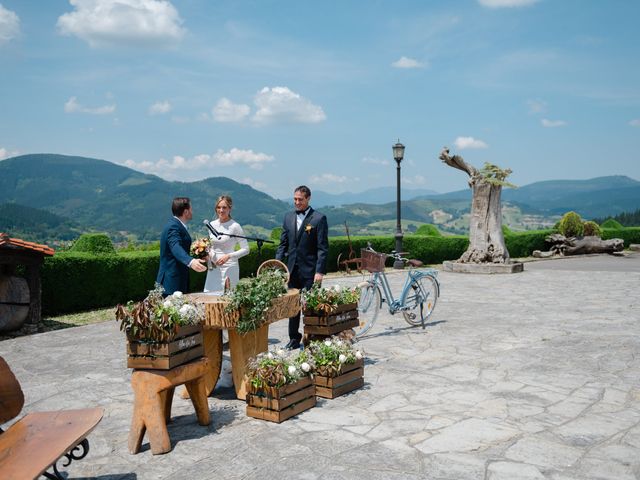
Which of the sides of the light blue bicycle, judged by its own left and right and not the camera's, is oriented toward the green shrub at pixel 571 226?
back

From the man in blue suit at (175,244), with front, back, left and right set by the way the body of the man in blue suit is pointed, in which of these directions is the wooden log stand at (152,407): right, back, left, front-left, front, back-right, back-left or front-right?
right

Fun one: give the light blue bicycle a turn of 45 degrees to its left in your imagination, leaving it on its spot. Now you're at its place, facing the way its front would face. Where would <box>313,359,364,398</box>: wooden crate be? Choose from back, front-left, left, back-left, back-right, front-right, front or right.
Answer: front

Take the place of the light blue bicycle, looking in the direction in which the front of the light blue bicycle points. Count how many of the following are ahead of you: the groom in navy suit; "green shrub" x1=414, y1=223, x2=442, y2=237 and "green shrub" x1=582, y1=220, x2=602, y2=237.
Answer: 1

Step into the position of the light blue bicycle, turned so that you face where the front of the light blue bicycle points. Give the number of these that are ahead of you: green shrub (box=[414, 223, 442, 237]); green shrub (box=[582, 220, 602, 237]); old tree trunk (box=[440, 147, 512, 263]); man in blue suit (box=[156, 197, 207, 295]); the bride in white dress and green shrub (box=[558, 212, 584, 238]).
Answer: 2

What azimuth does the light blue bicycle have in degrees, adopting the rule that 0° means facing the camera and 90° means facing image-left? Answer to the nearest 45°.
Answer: approximately 45°

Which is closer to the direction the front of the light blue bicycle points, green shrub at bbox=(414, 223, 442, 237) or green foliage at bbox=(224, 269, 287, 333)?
the green foliage

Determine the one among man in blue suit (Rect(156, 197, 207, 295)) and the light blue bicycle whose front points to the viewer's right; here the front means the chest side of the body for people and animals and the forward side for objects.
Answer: the man in blue suit

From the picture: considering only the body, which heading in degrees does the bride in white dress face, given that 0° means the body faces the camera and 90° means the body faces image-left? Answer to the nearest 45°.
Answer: approximately 45°

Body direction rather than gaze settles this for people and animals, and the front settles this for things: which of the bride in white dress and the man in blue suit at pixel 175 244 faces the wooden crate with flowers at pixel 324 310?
the man in blue suit

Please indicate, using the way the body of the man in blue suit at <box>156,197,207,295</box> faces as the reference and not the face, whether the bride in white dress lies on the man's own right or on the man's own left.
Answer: on the man's own left

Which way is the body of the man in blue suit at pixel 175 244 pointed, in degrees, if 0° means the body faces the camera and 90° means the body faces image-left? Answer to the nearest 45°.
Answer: approximately 270°

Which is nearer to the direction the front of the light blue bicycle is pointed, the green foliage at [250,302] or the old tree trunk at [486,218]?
the green foliage

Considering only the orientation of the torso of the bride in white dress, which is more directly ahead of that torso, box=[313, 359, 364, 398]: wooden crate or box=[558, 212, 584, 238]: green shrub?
the wooden crate

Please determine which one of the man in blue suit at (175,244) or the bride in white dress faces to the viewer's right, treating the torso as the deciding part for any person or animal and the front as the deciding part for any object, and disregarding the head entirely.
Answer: the man in blue suit
